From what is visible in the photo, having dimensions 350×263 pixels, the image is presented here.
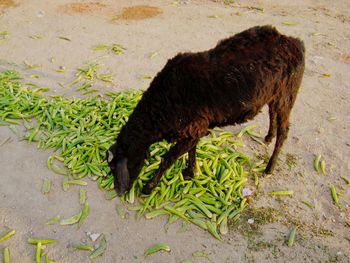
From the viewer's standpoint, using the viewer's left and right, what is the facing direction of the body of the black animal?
facing the viewer and to the left of the viewer

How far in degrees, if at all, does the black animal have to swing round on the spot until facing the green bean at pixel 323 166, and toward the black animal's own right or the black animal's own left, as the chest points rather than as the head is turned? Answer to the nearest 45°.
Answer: approximately 135° to the black animal's own left

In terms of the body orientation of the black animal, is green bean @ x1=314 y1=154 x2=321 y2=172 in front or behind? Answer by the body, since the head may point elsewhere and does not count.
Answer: behind

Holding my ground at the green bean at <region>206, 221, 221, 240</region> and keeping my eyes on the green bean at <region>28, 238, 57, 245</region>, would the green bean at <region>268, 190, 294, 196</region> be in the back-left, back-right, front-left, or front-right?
back-right

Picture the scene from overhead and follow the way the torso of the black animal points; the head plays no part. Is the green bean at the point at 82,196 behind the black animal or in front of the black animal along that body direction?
in front

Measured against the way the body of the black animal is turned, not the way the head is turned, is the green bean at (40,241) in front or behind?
in front

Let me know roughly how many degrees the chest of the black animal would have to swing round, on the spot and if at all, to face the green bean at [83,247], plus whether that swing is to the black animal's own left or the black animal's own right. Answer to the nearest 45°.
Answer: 0° — it already faces it

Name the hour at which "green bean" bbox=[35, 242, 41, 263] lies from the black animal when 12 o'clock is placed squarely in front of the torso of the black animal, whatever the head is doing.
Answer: The green bean is roughly at 12 o'clock from the black animal.

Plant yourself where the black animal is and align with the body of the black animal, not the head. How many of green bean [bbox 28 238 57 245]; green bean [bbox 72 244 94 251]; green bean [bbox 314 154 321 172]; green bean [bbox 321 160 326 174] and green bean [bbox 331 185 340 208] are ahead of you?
2

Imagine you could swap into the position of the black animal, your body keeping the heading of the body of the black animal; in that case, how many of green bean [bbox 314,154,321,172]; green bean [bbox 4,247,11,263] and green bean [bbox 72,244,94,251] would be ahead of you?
2
